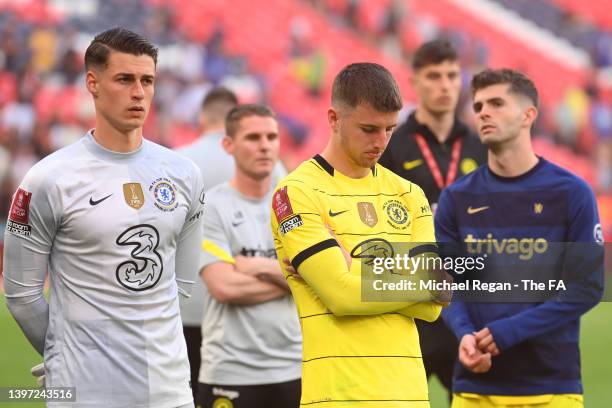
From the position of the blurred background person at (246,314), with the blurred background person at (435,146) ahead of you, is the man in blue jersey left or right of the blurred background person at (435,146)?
right

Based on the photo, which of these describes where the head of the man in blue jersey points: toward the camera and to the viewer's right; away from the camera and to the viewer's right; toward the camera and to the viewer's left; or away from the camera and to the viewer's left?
toward the camera and to the viewer's left

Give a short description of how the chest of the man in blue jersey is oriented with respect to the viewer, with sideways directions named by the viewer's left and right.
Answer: facing the viewer and to the left of the viewer

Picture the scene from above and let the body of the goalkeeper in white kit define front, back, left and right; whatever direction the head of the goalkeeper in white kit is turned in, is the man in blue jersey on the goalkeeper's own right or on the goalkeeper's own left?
on the goalkeeper's own left

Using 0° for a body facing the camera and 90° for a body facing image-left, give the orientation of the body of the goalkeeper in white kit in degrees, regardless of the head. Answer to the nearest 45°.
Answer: approximately 315°

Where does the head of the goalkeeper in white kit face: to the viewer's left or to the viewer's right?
to the viewer's right

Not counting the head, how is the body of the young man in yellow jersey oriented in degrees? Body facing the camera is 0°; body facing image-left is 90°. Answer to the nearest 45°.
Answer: approximately 315°

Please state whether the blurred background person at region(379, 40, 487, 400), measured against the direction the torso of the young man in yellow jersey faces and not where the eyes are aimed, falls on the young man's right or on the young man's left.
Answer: on the young man's left

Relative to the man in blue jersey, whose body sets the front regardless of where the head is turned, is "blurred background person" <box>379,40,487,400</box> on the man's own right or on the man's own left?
on the man's own right
